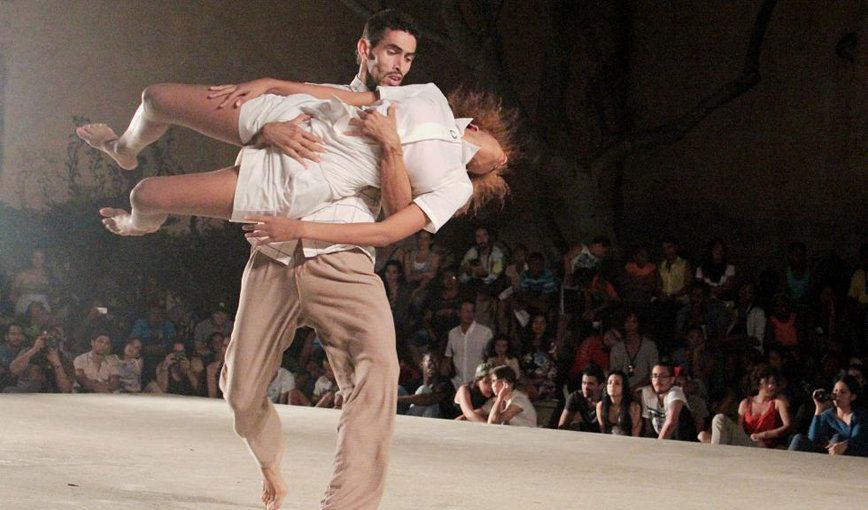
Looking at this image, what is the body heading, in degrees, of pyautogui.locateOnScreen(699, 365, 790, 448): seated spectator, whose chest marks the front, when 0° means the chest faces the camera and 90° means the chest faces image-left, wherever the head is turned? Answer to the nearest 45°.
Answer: approximately 45°

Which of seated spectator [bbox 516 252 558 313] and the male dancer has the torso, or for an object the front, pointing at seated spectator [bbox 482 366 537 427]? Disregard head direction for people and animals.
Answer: seated spectator [bbox 516 252 558 313]

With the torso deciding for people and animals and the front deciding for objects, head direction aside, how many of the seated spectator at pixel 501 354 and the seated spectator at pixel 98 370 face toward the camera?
2

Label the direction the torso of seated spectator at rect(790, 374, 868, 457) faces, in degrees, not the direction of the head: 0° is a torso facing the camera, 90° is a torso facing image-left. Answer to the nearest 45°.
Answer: approximately 45°

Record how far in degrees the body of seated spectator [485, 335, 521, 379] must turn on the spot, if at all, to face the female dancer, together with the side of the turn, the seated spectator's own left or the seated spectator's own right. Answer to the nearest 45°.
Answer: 0° — they already face them

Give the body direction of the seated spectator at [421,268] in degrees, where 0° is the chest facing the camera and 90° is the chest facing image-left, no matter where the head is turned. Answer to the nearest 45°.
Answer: approximately 0°

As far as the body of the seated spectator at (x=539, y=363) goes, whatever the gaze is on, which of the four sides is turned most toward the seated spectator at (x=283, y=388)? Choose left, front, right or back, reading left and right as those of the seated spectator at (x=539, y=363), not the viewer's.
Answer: right

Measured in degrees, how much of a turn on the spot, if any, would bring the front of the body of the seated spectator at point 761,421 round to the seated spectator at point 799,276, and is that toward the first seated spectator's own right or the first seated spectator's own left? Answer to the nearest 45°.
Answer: approximately 135° to the first seated spectator's own right
